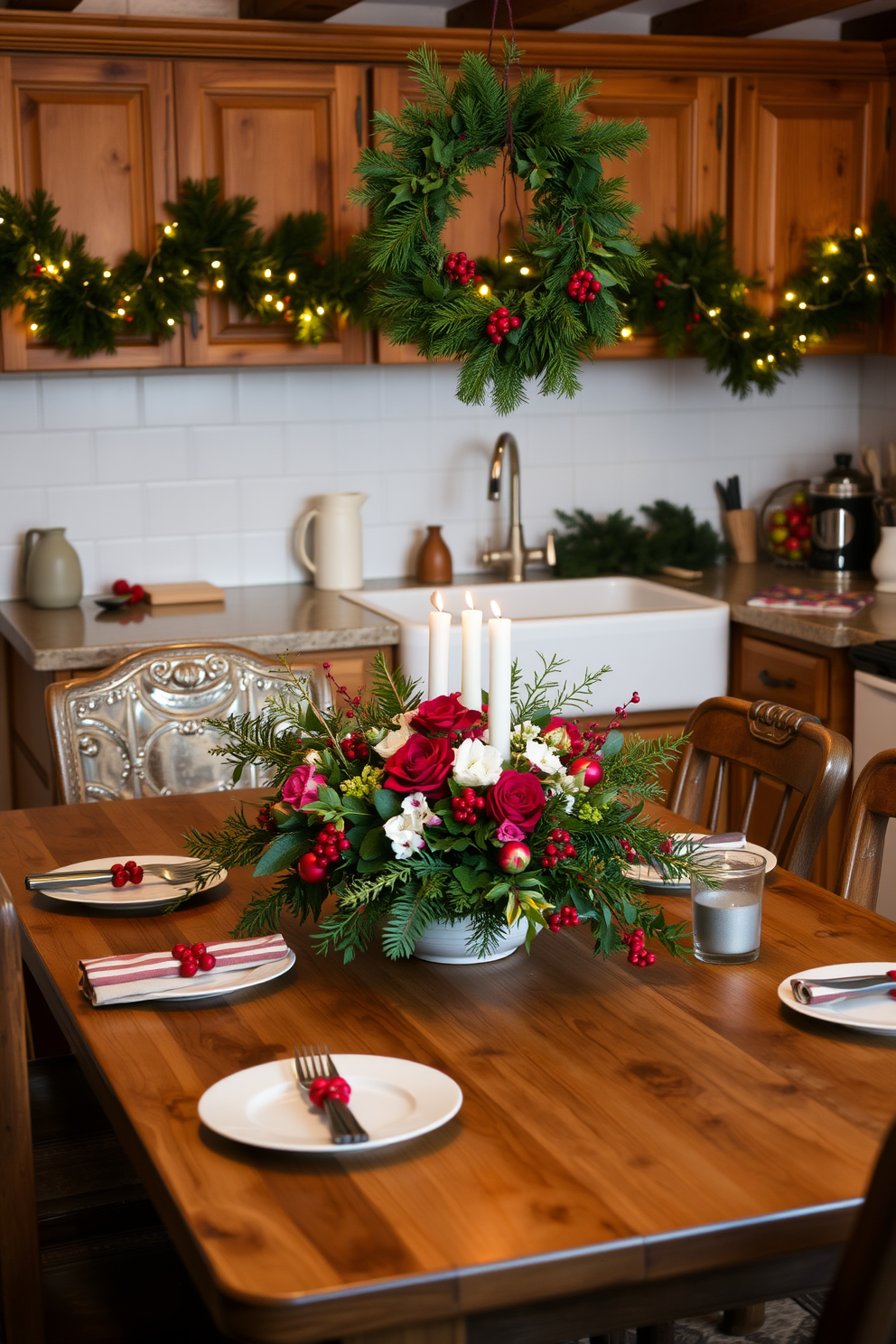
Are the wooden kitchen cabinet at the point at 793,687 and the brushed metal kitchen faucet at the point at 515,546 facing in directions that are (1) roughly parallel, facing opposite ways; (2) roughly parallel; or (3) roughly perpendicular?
roughly parallel

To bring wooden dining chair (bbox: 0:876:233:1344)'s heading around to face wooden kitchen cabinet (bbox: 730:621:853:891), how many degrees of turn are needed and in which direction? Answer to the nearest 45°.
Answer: approximately 45° to its left

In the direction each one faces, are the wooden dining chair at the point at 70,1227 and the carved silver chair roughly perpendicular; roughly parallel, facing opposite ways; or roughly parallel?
roughly perpendicular

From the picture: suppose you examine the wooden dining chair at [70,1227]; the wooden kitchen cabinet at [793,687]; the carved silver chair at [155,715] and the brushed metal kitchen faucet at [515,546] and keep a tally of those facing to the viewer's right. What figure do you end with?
1

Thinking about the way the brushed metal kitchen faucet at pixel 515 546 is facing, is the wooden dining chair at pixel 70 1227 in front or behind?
in front

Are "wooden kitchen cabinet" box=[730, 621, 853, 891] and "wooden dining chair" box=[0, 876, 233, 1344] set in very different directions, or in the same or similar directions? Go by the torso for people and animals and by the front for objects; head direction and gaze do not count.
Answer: very different directions

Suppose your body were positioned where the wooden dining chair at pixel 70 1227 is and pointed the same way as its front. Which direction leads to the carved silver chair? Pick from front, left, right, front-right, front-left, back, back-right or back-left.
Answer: left

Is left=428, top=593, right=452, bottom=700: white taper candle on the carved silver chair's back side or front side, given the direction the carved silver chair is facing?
on the front side

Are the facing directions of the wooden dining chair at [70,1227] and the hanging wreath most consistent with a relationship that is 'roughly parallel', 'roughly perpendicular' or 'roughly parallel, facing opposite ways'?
roughly perpendicular

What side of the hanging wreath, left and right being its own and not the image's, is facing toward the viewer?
front

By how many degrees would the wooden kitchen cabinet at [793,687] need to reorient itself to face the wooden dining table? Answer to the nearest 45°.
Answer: approximately 45° to its left

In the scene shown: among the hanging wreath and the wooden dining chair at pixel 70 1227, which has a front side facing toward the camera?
the hanging wreath
